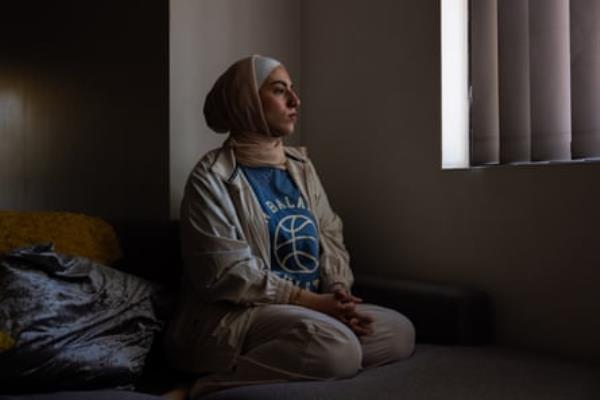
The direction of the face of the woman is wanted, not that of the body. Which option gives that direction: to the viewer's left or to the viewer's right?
to the viewer's right

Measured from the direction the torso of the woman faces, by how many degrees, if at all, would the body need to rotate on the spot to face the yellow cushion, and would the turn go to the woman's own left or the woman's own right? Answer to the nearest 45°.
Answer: approximately 135° to the woman's own right

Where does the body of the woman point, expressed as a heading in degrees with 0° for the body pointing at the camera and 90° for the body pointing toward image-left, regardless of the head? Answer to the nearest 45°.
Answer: approximately 315°

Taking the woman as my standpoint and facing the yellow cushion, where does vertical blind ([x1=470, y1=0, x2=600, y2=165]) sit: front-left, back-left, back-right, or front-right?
back-right

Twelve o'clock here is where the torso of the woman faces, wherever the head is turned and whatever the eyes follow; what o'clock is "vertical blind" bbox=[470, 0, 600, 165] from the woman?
The vertical blind is roughly at 10 o'clock from the woman.
